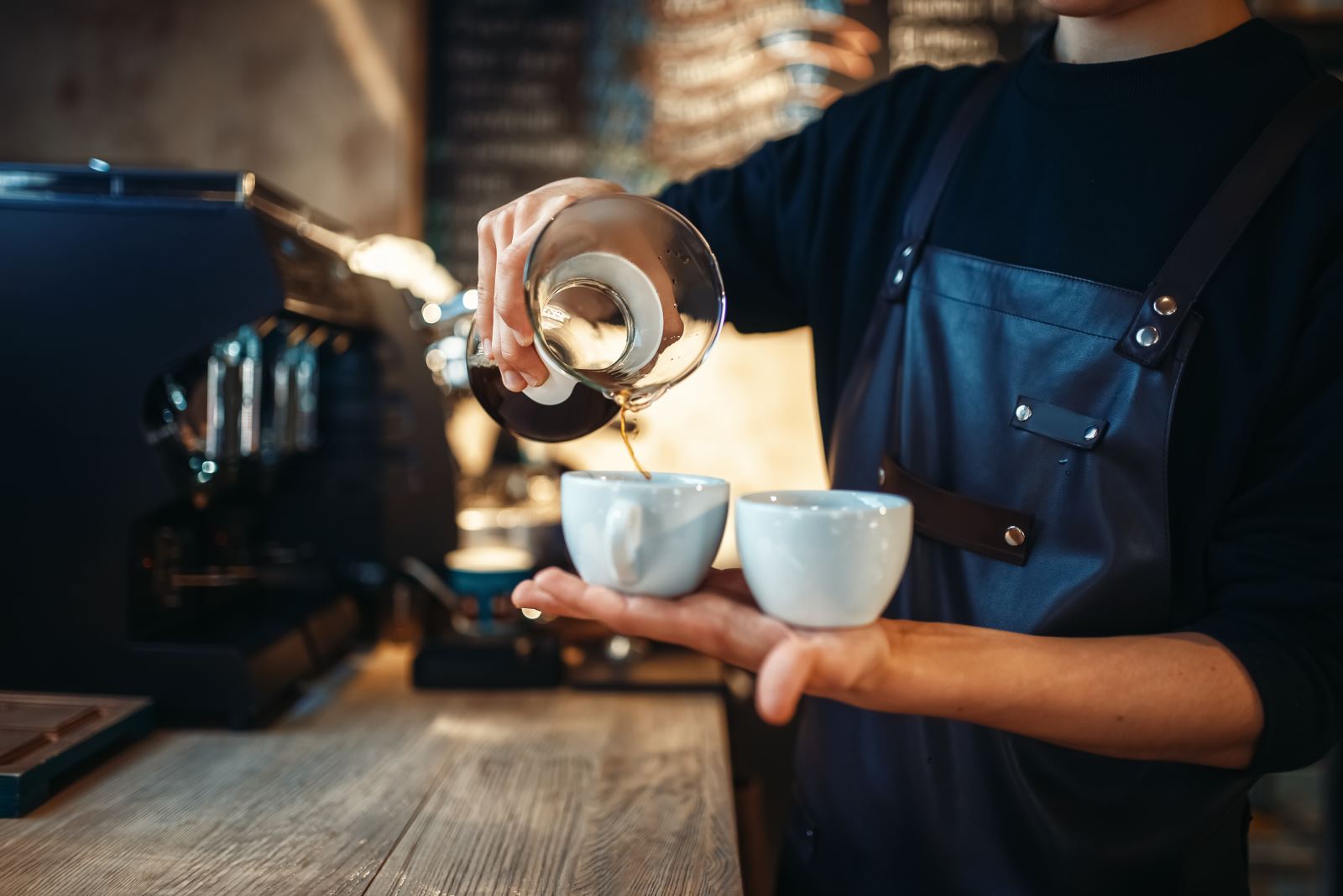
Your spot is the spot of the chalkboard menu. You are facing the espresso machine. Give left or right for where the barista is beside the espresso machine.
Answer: left

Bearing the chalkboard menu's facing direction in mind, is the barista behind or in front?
in front

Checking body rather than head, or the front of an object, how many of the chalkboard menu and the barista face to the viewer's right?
0

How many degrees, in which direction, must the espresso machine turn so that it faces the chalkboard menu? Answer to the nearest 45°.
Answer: approximately 90° to its left

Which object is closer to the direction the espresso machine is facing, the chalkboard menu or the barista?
the barista

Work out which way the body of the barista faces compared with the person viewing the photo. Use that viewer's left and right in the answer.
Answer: facing the viewer and to the left of the viewer

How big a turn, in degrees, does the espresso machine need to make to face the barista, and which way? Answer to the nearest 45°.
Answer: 0° — it already faces them

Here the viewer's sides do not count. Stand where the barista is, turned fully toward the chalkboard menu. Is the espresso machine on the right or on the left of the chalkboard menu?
left

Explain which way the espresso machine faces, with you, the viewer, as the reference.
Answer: facing the viewer and to the right of the viewer

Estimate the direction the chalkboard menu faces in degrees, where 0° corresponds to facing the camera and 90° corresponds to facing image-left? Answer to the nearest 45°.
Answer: approximately 0°

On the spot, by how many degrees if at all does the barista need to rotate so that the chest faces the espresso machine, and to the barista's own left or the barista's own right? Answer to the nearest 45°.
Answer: approximately 45° to the barista's own right

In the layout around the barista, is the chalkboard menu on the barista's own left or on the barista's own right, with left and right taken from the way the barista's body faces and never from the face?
on the barista's own right

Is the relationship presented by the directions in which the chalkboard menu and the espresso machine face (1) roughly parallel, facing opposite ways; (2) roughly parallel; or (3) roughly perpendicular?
roughly perpendicular

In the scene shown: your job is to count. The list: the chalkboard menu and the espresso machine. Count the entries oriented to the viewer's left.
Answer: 0
